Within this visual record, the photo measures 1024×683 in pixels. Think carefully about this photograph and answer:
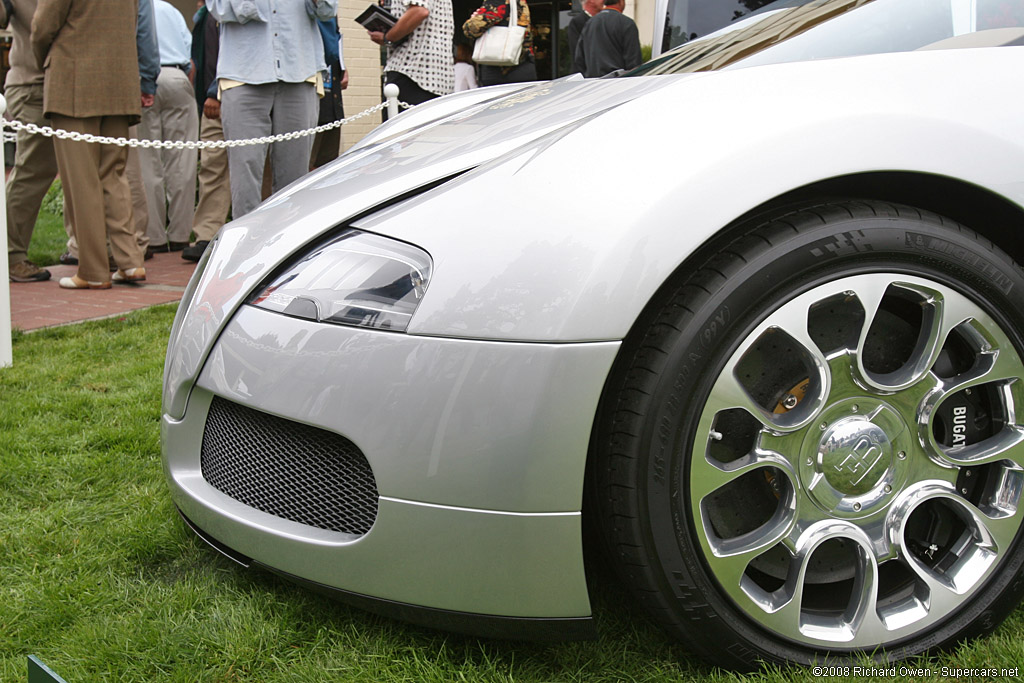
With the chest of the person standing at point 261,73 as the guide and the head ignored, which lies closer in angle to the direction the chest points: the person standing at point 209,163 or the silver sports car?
the silver sports car

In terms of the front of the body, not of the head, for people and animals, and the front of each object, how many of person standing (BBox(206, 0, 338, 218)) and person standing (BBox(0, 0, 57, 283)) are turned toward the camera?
1

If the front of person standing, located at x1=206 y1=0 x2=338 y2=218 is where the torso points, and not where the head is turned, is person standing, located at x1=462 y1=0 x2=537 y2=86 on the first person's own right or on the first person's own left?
on the first person's own left

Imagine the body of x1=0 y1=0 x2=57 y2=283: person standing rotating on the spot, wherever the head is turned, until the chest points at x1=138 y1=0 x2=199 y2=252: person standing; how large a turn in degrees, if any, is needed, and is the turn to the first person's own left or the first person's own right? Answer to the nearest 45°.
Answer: approximately 45° to the first person's own left

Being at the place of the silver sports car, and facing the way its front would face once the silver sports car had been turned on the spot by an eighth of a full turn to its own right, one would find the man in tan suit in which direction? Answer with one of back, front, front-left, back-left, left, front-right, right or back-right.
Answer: front-right

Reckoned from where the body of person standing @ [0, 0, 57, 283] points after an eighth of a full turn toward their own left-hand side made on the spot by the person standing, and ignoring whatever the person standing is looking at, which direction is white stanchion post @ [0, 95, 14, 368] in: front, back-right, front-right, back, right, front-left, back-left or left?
back-right

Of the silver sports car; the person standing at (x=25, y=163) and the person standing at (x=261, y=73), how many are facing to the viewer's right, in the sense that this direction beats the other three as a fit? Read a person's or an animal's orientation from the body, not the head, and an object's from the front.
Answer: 1

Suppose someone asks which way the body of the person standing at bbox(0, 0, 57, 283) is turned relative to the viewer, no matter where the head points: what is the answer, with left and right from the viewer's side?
facing to the right of the viewer

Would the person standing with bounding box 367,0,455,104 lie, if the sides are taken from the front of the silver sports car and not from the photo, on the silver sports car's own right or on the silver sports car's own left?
on the silver sports car's own right

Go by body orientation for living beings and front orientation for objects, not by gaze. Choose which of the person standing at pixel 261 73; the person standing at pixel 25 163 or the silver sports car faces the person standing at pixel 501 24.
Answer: the person standing at pixel 25 163

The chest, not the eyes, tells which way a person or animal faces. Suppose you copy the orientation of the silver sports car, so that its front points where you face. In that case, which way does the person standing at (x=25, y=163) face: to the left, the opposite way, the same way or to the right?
the opposite way

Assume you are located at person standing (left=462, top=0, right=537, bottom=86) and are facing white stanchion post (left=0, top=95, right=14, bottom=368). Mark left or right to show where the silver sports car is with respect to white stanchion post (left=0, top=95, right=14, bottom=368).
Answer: left

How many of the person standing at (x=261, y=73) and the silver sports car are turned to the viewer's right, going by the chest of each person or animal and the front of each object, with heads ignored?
0

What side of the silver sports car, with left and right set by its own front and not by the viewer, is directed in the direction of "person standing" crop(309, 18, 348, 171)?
right
